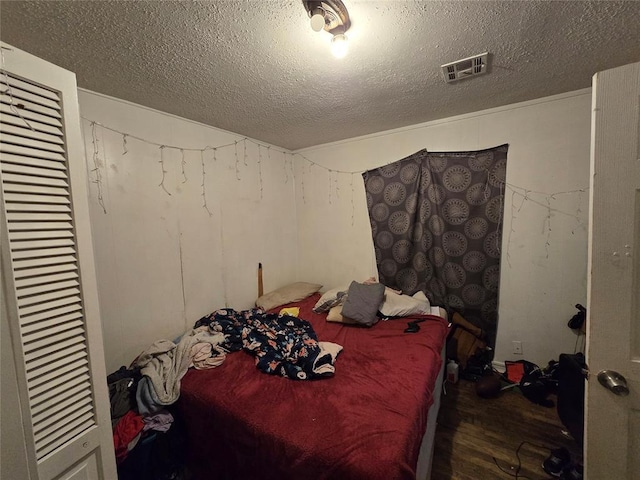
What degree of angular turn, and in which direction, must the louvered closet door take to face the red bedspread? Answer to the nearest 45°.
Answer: approximately 45° to its left

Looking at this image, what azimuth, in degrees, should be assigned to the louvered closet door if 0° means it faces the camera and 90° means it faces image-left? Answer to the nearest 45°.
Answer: approximately 315°

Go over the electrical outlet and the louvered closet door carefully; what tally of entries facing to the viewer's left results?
0

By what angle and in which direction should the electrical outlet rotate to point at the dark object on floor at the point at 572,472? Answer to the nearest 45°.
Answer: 0° — it already faces it

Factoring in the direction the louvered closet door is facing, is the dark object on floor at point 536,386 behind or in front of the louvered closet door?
in front

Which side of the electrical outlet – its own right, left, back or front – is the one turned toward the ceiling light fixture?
front

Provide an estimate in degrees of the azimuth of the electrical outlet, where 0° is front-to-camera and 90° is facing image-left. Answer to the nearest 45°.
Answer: approximately 0°
